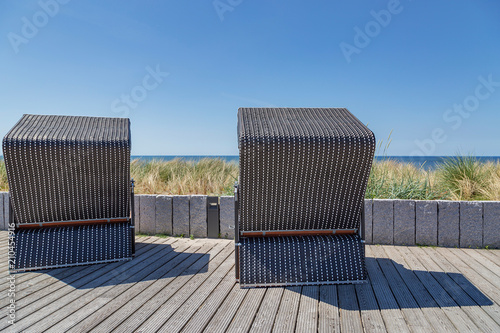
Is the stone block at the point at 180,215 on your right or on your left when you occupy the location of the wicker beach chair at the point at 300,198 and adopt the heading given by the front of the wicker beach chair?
on your left

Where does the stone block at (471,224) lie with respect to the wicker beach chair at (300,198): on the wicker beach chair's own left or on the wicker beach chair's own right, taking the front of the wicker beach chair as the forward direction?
on the wicker beach chair's own right

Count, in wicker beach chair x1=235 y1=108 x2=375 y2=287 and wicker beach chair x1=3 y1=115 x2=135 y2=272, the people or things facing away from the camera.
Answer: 2

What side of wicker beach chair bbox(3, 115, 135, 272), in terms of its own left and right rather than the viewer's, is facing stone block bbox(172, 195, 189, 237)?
right

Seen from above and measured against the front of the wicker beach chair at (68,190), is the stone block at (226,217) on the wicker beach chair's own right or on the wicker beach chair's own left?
on the wicker beach chair's own right

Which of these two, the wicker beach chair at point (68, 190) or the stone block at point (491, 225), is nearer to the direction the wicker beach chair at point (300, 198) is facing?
the stone block

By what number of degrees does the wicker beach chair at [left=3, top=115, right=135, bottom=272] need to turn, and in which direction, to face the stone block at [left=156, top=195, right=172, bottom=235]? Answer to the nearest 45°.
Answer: approximately 45° to its right

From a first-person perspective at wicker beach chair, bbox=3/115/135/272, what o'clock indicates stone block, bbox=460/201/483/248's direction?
The stone block is roughly at 4 o'clock from the wicker beach chair.

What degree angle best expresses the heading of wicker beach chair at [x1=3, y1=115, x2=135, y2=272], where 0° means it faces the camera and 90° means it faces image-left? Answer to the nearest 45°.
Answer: approximately 180°

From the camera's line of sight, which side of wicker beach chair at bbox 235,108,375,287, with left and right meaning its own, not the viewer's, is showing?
back

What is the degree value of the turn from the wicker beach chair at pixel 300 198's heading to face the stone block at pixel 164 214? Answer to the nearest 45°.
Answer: approximately 45° to its left

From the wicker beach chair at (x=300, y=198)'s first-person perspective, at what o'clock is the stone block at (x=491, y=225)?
The stone block is roughly at 2 o'clock from the wicker beach chair.

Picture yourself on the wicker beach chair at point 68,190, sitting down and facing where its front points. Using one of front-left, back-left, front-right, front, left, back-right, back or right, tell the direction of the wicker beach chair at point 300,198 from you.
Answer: back-right

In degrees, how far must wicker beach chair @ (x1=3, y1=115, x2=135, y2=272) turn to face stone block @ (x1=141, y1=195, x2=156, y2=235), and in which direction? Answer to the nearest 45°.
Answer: approximately 45° to its right
